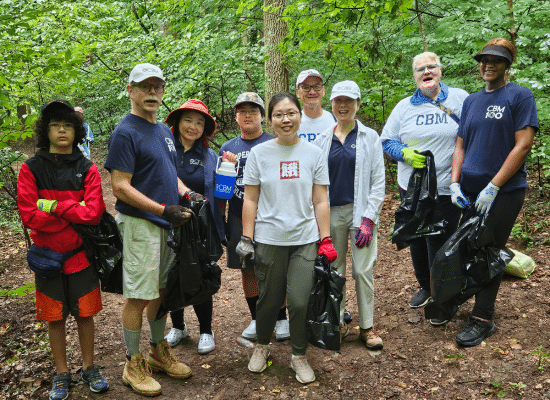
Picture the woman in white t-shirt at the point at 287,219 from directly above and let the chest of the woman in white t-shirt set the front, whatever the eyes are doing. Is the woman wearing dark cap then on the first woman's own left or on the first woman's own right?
on the first woman's own left

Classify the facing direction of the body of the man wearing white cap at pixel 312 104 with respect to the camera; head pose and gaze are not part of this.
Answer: toward the camera

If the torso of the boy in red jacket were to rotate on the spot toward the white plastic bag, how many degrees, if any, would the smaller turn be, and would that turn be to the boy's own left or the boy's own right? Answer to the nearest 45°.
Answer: approximately 90° to the boy's own left

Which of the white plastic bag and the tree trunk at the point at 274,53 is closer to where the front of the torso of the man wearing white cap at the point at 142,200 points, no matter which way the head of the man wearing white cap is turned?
the white plastic bag

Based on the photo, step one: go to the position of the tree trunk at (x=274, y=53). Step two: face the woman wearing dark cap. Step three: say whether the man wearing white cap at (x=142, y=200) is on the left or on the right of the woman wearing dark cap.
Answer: right

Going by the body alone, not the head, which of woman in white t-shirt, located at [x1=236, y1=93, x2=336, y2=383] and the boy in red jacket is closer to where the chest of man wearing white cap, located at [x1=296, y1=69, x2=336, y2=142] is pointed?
the woman in white t-shirt

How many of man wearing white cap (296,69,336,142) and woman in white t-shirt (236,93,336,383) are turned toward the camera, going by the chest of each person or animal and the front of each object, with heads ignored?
2

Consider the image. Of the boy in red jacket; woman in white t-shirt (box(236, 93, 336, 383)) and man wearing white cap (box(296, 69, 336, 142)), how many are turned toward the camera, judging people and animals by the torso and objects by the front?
3

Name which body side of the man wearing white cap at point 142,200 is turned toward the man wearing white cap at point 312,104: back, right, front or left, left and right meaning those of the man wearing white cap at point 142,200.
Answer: left

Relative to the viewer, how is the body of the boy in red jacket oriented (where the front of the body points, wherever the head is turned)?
toward the camera

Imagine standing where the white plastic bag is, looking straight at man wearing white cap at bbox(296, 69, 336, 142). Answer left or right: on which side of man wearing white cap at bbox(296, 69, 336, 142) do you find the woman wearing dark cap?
left

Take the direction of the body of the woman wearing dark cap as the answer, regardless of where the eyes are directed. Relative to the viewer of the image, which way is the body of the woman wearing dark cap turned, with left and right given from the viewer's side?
facing the viewer and to the left of the viewer
